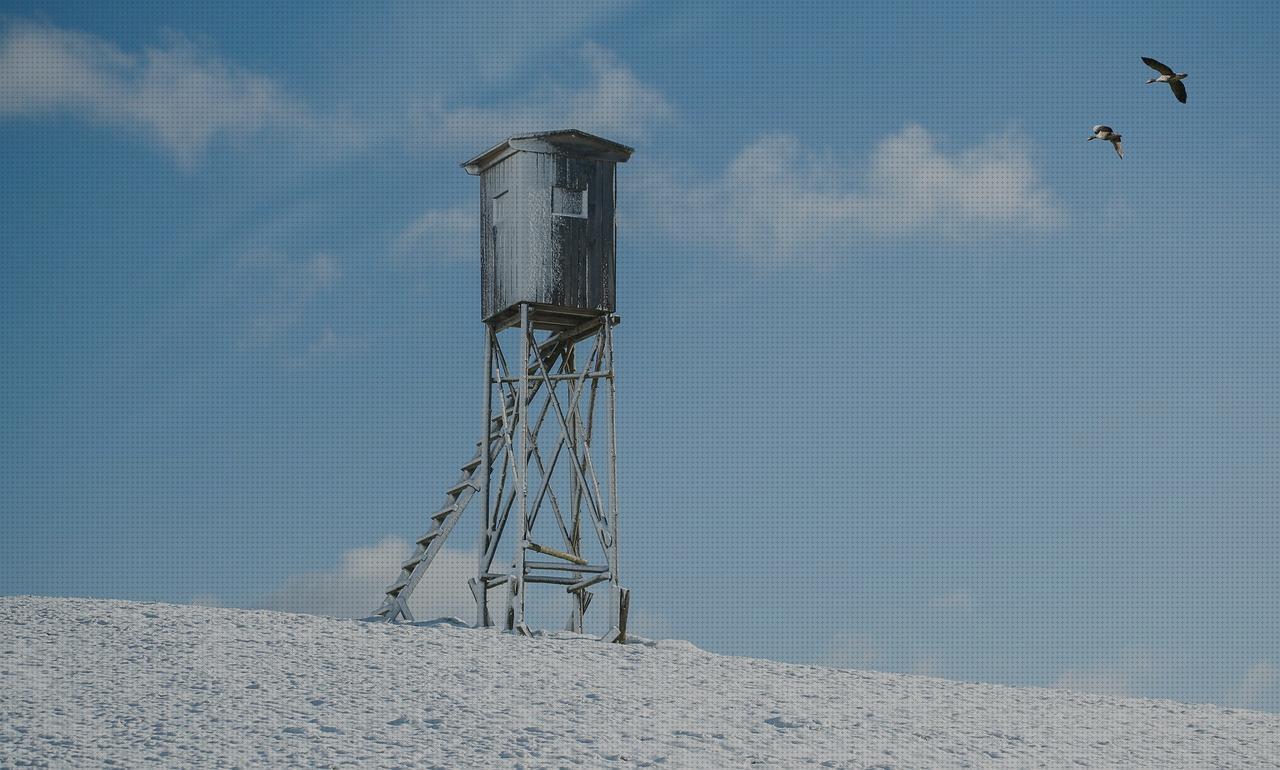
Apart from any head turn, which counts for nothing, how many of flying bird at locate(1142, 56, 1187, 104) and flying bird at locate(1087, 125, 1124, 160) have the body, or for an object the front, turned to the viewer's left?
2

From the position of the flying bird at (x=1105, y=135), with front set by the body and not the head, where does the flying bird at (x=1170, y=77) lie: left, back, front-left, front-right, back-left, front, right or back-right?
back-left

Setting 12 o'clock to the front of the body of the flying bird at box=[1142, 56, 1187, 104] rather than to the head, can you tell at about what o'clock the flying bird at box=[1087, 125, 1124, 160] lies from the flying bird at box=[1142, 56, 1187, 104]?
the flying bird at box=[1087, 125, 1124, 160] is roughly at 2 o'clock from the flying bird at box=[1142, 56, 1187, 104].

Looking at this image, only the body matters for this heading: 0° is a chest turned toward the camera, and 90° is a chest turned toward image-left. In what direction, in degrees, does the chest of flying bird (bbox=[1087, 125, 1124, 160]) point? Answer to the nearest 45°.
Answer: approximately 90°
